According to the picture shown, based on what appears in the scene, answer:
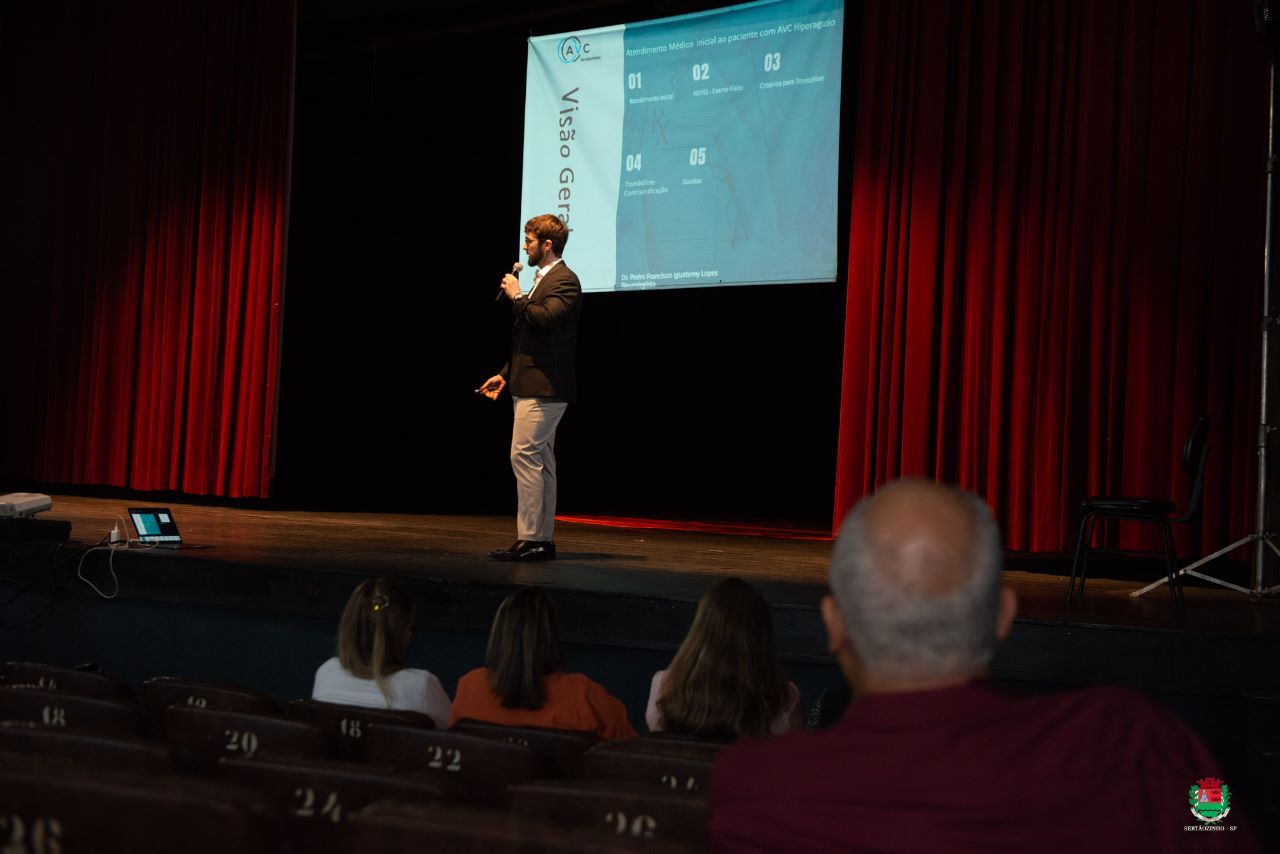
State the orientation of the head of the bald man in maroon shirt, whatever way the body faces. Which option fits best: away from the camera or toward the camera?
away from the camera

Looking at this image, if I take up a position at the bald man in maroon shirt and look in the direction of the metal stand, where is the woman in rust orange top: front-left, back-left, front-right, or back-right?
front-left

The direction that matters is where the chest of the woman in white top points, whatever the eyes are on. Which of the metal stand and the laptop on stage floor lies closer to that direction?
the laptop on stage floor

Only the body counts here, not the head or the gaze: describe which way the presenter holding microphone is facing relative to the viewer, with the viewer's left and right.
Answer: facing to the left of the viewer

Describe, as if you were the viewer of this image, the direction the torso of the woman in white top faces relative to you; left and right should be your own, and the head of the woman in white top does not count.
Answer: facing away from the viewer

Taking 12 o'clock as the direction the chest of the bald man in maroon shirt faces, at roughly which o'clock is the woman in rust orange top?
The woman in rust orange top is roughly at 11 o'clock from the bald man in maroon shirt.

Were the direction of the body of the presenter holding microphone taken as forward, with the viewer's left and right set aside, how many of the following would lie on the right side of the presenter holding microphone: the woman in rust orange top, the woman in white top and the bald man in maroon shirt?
0

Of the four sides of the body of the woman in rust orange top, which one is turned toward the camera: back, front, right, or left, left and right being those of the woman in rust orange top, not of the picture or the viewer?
back

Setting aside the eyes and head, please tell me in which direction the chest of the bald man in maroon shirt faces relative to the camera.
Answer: away from the camera

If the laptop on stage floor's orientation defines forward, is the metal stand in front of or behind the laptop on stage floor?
in front

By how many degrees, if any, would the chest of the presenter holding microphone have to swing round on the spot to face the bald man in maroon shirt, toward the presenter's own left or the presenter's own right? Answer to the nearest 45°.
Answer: approximately 90° to the presenter's own left

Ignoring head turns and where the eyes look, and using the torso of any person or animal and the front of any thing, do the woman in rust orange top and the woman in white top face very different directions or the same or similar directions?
same or similar directions

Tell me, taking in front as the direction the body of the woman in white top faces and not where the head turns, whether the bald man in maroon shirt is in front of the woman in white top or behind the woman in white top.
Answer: behind

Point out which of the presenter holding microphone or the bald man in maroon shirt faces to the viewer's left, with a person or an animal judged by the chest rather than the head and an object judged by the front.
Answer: the presenter holding microphone

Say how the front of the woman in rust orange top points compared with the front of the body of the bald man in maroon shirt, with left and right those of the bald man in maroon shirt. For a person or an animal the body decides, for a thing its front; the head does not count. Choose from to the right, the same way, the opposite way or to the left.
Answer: the same way

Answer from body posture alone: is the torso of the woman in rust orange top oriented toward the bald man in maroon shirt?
no

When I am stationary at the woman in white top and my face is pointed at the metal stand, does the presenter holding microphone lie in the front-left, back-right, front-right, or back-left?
front-left

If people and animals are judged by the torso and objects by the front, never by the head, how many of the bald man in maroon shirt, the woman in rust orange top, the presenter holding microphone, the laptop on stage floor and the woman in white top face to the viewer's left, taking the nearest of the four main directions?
1

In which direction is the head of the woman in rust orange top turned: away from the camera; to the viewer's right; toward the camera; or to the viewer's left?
away from the camera

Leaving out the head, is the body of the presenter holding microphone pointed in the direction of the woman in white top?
no
